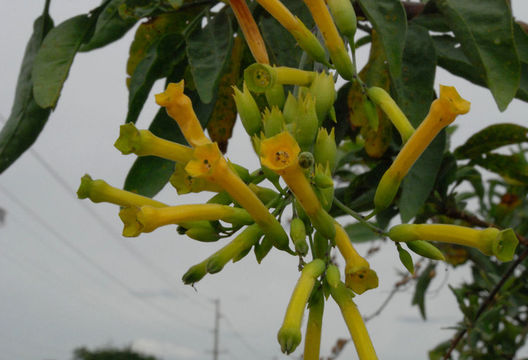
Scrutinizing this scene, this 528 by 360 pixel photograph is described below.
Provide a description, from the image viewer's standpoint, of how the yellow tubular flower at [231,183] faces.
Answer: facing the viewer and to the left of the viewer

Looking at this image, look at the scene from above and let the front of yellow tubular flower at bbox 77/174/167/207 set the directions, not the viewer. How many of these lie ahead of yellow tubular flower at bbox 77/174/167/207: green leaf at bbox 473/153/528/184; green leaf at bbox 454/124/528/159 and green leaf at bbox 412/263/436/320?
0

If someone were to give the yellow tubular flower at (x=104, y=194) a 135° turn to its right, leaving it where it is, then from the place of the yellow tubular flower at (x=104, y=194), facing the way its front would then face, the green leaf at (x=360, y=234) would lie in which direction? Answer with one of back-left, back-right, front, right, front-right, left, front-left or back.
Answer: front

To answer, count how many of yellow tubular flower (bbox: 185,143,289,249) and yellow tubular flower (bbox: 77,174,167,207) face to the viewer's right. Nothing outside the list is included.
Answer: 0

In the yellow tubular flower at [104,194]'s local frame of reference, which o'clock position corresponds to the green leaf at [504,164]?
The green leaf is roughly at 5 o'clock from the yellow tubular flower.

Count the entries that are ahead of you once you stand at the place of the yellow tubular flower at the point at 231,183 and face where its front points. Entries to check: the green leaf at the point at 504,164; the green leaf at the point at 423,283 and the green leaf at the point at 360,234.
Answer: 0

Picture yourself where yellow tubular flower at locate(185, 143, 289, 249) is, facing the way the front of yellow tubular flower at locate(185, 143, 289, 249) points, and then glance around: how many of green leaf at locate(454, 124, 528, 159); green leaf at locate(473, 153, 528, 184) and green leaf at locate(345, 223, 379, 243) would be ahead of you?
0

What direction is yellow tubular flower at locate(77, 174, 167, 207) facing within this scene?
to the viewer's left
